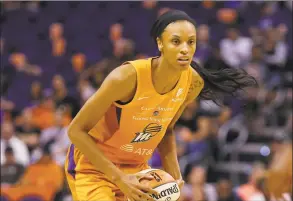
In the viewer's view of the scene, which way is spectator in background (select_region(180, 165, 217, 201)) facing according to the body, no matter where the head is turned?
toward the camera

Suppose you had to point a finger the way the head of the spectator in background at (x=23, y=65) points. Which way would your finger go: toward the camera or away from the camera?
toward the camera

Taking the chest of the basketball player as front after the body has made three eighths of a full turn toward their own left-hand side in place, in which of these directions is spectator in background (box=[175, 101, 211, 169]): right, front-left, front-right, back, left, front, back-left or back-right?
front

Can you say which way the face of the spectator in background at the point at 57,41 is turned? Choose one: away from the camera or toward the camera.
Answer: toward the camera

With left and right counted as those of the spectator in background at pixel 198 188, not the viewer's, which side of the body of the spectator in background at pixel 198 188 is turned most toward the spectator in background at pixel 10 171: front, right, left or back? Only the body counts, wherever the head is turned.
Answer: right

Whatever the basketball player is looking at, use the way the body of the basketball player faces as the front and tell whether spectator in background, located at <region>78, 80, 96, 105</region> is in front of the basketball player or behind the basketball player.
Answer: behind

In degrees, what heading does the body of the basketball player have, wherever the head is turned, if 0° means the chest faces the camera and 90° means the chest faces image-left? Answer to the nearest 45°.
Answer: approximately 315°

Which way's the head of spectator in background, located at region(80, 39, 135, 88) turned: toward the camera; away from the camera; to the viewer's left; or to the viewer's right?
toward the camera

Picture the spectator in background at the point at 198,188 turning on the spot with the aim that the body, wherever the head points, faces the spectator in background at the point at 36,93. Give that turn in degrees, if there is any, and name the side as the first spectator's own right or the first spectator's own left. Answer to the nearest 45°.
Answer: approximately 135° to the first spectator's own right

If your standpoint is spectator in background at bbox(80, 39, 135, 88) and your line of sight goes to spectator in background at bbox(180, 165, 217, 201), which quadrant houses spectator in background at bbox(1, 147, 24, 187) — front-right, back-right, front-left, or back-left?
front-right

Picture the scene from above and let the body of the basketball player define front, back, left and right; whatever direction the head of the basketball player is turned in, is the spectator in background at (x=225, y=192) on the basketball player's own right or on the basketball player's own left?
on the basketball player's own left

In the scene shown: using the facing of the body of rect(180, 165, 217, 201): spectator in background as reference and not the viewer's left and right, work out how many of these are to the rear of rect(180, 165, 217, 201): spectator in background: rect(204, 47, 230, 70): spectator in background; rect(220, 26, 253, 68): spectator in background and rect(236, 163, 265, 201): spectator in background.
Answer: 2

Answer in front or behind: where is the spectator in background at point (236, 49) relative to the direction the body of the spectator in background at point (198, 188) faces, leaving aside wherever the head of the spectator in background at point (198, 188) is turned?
behind

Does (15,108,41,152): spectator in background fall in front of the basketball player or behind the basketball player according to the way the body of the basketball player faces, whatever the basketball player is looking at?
behind

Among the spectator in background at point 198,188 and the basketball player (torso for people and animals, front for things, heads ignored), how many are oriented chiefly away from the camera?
0

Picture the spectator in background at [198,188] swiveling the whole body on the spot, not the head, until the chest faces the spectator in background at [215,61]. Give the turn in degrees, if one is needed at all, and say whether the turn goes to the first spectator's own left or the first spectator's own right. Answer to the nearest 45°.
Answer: approximately 180°
